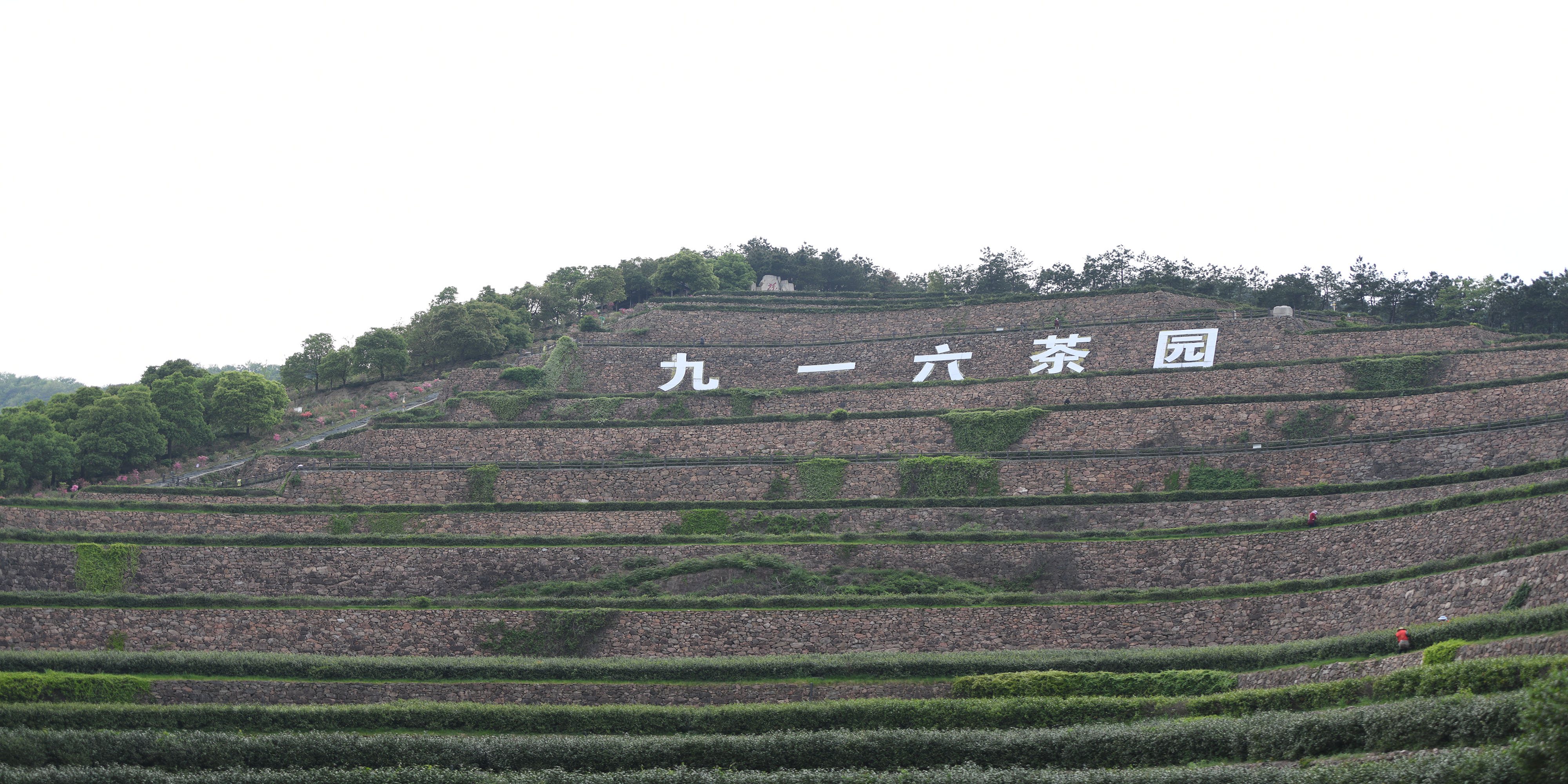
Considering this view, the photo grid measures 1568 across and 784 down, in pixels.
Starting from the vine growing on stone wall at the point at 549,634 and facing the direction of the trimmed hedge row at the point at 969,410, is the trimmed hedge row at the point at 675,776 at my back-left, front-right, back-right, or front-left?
back-right

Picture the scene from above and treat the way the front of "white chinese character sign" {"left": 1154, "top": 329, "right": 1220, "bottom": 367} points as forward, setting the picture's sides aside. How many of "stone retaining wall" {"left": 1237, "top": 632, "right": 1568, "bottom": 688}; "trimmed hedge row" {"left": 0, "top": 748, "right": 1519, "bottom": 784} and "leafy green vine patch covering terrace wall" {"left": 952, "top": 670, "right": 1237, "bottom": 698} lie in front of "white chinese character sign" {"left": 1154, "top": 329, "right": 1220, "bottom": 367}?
3

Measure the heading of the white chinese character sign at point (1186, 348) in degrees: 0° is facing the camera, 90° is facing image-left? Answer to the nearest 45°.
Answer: approximately 0°

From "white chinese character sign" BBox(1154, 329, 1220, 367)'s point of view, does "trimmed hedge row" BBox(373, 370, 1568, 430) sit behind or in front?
in front

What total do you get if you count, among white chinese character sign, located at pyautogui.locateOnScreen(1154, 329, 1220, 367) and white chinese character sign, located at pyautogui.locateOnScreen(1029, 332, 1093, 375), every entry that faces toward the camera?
2

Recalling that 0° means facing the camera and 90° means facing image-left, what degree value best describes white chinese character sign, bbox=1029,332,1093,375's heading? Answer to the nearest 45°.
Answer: approximately 0°

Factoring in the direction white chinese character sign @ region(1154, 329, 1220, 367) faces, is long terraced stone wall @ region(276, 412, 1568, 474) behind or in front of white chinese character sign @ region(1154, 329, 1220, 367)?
in front

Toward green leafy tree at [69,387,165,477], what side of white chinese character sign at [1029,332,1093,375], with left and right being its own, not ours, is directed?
right

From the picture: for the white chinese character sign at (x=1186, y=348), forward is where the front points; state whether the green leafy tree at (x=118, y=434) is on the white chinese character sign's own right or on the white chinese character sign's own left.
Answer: on the white chinese character sign's own right
